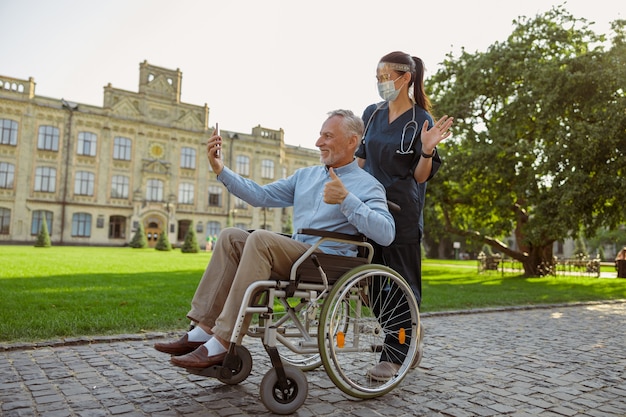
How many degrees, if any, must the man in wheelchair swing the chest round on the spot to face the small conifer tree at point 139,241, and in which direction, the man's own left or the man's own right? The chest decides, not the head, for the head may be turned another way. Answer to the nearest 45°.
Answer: approximately 135° to the man's own right

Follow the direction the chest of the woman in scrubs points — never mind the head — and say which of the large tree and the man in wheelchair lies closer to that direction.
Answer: the man in wheelchair

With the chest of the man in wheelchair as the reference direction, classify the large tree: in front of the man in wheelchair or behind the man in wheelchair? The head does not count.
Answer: behind

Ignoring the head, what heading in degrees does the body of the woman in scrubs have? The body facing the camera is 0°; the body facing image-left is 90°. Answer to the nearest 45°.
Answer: approximately 45°

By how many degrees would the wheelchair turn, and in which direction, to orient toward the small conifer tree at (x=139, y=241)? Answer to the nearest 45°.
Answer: approximately 135° to its right

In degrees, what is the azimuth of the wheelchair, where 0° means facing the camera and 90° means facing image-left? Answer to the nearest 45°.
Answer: approximately 45°

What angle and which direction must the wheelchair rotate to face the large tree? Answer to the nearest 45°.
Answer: approximately 180°

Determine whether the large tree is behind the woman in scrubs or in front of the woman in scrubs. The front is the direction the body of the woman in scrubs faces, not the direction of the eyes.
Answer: behind

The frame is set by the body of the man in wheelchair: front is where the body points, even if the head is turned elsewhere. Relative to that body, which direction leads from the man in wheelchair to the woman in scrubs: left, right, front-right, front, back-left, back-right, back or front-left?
back
